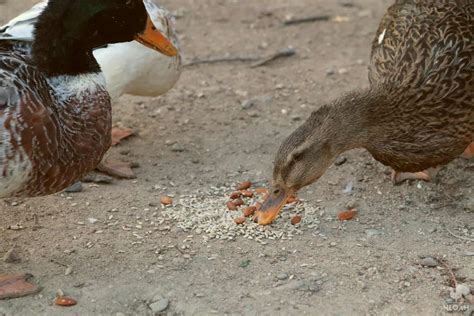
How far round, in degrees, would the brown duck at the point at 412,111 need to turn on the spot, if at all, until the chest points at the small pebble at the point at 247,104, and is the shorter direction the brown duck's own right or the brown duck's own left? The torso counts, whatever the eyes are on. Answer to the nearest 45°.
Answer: approximately 90° to the brown duck's own right

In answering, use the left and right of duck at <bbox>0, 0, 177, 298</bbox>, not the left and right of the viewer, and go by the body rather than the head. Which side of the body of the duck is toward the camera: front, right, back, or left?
right

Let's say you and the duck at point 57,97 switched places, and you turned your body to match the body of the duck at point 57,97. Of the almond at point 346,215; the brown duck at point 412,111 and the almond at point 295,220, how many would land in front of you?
3

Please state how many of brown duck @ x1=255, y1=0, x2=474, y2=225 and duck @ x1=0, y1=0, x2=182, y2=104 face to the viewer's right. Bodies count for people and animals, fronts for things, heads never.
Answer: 1

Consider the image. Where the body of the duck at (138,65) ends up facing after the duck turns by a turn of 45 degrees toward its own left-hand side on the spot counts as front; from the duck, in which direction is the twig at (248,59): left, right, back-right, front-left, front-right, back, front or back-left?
front

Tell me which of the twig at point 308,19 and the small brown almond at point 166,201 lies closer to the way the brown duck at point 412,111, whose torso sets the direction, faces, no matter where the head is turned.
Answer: the small brown almond

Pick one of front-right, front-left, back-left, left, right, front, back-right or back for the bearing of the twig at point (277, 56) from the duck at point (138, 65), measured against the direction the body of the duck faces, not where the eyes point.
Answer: front-left

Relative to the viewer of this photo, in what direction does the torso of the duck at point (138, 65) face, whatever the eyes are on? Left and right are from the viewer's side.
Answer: facing to the right of the viewer

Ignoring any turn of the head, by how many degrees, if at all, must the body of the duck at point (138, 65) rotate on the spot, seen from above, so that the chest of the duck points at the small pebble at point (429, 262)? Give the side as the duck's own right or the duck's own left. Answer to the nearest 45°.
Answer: approximately 45° to the duck's own right

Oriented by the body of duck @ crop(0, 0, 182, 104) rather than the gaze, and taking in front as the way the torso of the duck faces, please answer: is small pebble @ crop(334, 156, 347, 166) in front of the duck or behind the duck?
in front
